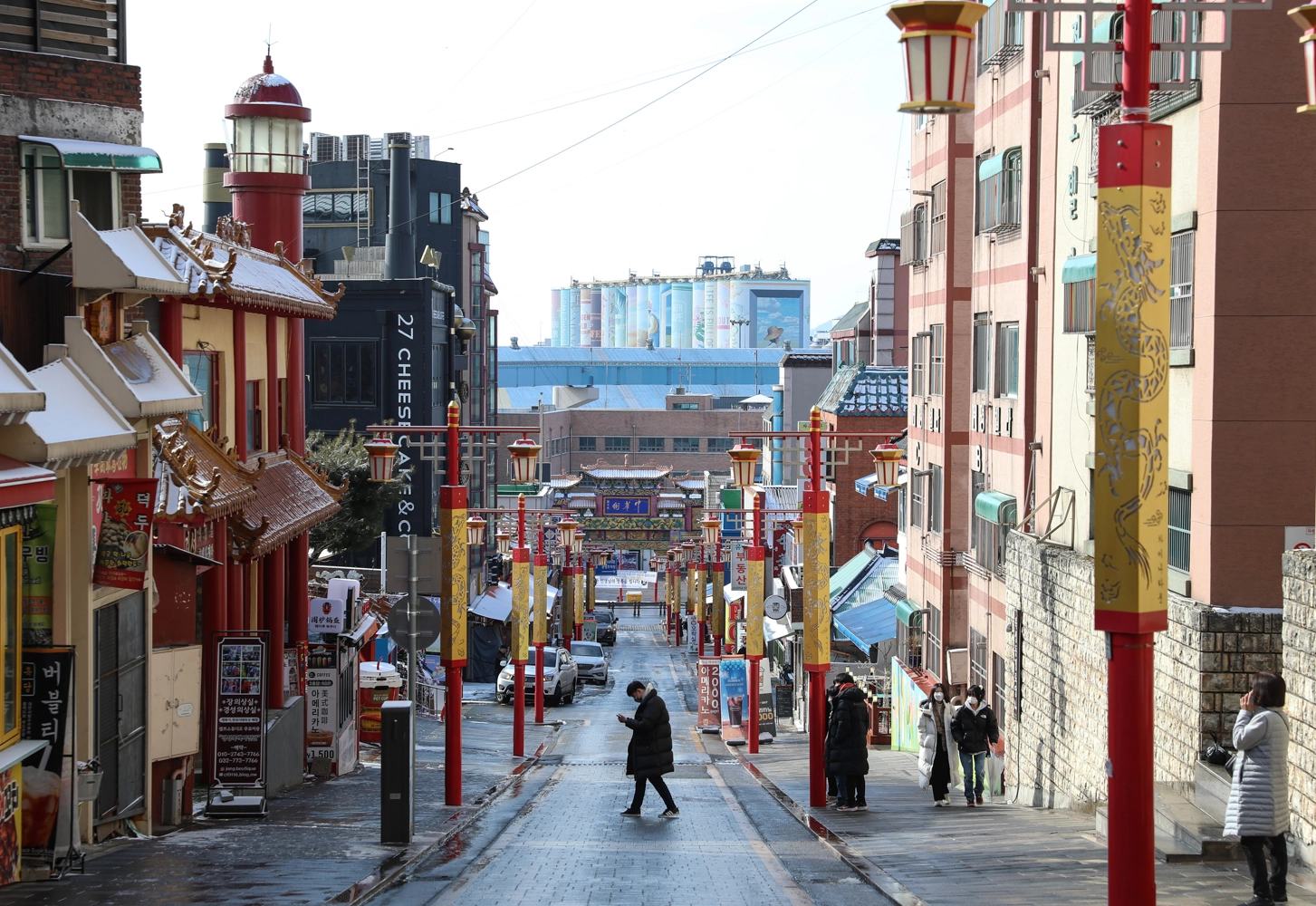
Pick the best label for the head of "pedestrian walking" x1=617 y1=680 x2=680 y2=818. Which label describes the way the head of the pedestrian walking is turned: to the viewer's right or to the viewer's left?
to the viewer's left

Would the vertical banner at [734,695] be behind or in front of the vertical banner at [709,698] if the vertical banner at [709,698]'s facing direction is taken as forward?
in front

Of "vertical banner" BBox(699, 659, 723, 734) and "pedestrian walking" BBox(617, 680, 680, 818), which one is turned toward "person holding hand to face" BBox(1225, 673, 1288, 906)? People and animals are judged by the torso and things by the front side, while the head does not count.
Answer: the vertical banner

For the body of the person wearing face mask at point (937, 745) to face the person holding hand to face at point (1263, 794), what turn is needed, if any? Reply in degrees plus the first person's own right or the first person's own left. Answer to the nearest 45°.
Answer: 0° — they already face them

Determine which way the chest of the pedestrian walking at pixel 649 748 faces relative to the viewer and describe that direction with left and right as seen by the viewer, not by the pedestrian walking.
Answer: facing to the left of the viewer

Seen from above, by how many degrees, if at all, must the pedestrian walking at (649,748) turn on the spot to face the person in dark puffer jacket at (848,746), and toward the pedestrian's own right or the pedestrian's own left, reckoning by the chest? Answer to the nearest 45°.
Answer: approximately 180°

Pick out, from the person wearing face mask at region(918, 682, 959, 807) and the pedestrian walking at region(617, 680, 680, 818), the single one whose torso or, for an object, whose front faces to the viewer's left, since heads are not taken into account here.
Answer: the pedestrian walking

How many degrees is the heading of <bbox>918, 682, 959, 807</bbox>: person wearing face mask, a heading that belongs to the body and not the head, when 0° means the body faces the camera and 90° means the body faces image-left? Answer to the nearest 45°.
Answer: approximately 0°

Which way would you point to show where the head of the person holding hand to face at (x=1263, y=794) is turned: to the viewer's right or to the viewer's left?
to the viewer's left
